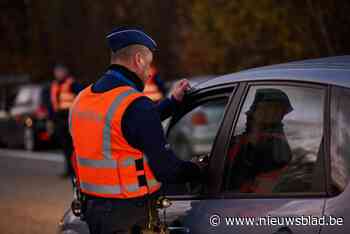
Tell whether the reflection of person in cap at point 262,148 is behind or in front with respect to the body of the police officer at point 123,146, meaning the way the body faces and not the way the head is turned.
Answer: in front

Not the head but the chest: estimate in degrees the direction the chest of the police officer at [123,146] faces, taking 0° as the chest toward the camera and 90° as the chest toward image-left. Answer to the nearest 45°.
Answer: approximately 225°

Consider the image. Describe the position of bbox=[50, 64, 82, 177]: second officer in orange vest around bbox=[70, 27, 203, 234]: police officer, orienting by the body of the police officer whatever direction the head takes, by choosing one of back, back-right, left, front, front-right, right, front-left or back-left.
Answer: front-left

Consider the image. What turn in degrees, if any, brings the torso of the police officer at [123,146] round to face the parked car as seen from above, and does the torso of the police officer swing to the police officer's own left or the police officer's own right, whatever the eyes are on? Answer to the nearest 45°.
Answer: approximately 45° to the police officer's own left

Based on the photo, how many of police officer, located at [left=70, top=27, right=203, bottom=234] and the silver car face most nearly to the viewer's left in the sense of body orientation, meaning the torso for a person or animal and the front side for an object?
1

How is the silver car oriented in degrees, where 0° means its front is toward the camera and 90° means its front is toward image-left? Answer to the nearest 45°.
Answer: approximately 90°

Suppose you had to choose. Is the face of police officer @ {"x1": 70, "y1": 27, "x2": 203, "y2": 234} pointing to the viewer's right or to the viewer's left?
to the viewer's right

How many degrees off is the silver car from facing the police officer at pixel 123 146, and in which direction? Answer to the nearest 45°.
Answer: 0° — it already faces them

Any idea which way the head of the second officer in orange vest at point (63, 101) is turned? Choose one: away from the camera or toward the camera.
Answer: toward the camera

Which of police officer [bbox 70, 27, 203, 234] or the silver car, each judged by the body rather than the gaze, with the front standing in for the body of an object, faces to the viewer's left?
the silver car
